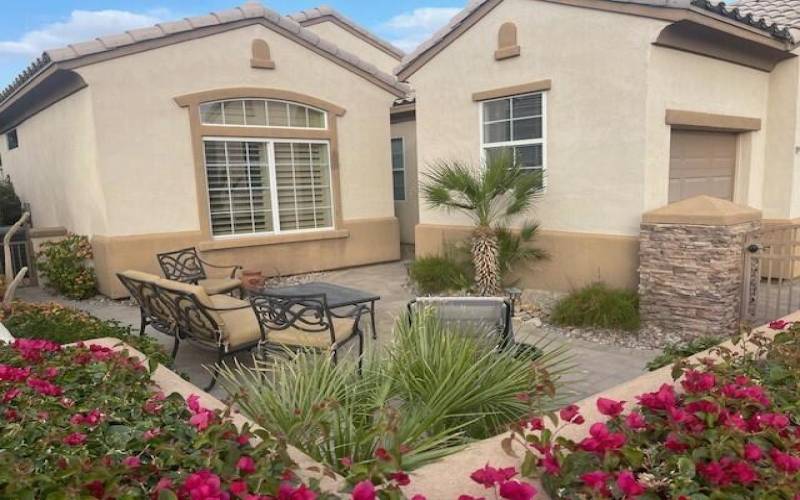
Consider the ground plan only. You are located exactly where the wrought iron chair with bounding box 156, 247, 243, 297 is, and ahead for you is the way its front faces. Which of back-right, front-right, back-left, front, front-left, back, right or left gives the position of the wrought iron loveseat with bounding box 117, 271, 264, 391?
front-right

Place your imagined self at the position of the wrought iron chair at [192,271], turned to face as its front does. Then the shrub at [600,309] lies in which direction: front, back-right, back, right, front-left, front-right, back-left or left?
front

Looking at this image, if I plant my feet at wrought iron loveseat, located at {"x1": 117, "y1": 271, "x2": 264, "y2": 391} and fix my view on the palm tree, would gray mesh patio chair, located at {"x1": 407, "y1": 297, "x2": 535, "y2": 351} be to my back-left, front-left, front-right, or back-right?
front-right

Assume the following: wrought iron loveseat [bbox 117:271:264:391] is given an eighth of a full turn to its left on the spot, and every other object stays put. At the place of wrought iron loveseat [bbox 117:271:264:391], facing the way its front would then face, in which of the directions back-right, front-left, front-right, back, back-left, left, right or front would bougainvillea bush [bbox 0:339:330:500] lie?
back

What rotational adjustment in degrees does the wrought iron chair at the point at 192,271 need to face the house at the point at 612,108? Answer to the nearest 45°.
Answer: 0° — it already faces it

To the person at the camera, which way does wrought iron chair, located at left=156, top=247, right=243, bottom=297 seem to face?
facing the viewer and to the right of the viewer

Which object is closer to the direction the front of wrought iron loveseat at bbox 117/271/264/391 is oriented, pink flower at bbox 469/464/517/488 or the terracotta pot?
the terracotta pot

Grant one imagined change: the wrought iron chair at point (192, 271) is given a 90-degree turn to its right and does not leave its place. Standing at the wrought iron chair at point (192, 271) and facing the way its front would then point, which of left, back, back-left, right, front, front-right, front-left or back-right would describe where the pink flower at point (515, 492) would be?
front-left

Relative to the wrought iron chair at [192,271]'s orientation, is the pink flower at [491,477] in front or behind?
in front

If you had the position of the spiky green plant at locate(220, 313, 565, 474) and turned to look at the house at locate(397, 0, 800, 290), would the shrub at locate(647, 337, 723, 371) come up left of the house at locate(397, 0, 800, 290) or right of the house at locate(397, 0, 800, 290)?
right

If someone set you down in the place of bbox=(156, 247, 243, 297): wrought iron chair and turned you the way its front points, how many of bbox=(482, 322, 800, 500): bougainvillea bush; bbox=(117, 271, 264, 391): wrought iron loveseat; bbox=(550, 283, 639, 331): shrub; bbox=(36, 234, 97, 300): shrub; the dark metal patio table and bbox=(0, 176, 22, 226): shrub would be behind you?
2

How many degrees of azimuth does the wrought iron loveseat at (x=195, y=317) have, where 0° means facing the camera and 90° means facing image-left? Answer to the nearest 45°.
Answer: approximately 225°

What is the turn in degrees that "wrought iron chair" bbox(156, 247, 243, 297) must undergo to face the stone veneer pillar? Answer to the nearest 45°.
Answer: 0° — it already faces it

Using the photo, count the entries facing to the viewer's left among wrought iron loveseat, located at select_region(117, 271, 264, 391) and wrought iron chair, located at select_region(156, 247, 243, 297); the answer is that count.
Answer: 0
